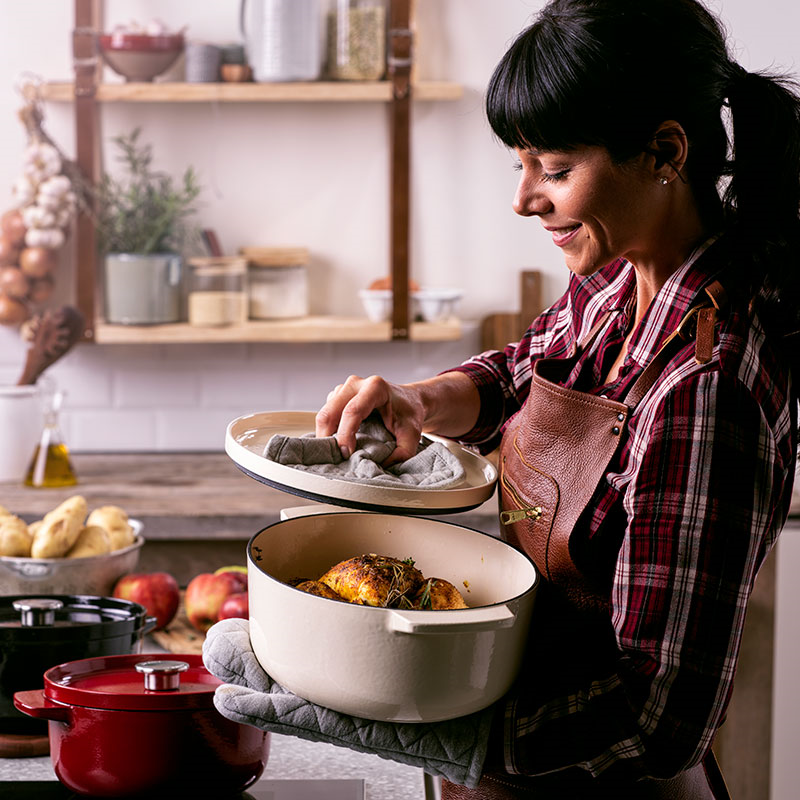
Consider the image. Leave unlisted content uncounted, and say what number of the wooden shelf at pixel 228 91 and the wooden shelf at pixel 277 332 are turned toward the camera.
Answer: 2

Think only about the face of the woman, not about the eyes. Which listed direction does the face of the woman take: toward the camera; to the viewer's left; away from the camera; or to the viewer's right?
to the viewer's left

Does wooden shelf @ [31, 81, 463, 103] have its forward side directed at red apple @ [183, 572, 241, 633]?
yes

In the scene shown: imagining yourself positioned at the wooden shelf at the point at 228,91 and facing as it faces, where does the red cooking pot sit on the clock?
The red cooking pot is roughly at 12 o'clock from the wooden shelf.

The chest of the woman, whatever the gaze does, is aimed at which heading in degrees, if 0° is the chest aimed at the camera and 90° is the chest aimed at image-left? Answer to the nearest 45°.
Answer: approximately 45°

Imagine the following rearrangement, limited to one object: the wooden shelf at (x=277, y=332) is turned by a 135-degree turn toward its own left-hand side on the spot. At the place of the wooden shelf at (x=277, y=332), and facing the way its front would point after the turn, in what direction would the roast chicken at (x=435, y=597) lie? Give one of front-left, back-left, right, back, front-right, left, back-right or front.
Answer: back-right

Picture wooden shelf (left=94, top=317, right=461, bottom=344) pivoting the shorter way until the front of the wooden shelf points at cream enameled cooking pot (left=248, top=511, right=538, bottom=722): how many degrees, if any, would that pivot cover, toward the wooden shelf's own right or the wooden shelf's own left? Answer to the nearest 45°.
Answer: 0° — it already faces it
